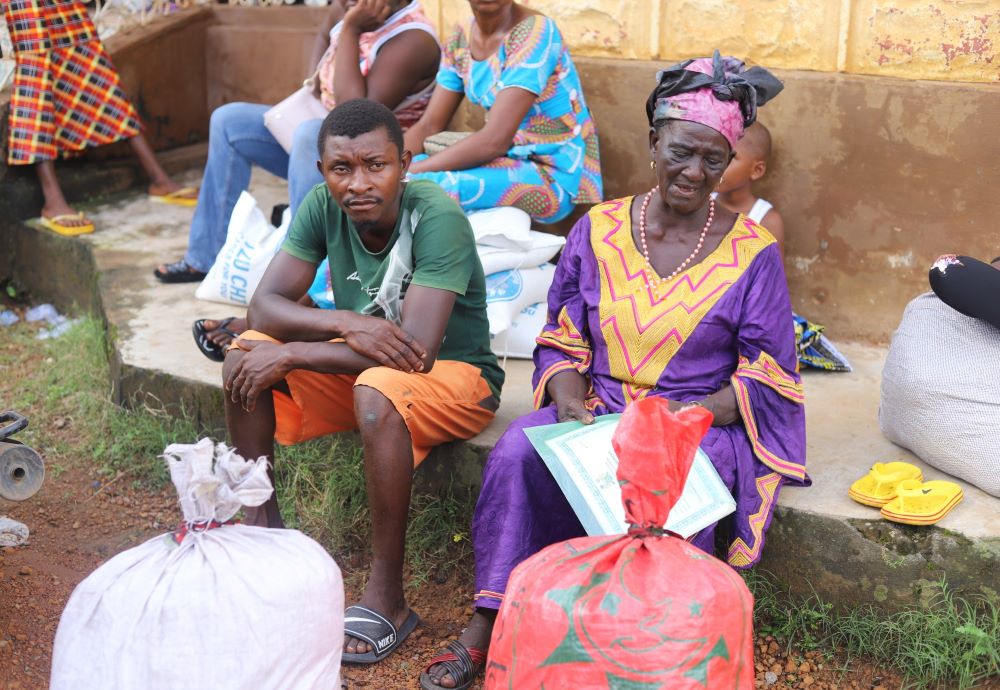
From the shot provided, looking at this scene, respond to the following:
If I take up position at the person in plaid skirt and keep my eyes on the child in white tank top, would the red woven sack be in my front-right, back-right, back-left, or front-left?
front-right

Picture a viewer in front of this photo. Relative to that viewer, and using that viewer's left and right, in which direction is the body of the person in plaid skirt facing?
facing the viewer and to the right of the viewer

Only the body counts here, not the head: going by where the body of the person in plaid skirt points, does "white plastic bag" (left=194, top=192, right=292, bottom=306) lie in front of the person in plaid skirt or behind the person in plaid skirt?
in front

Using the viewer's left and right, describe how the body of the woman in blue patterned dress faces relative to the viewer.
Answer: facing the viewer and to the left of the viewer

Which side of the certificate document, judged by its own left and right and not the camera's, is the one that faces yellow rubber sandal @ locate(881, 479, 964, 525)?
left

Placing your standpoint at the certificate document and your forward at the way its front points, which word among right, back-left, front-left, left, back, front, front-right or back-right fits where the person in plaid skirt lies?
back-right

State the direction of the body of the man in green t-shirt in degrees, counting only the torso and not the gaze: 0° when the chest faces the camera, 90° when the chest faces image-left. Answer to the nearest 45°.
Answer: approximately 45°

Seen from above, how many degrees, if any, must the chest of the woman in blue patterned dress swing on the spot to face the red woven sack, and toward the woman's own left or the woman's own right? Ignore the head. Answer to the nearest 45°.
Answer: approximately 45° to the woman's own left

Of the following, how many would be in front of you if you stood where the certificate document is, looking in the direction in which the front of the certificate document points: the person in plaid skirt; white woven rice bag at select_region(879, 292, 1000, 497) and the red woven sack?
1

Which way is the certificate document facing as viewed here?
toward the camera

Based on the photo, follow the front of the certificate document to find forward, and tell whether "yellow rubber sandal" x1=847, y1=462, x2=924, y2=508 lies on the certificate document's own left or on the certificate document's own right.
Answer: on the certificate document's own left

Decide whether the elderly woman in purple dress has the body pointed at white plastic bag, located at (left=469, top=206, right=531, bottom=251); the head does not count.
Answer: no

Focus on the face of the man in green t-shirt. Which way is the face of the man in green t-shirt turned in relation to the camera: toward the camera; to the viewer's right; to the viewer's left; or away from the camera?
toward the camera

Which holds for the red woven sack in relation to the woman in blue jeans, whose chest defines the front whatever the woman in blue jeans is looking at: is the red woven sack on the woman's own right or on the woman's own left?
on the woman's own left
